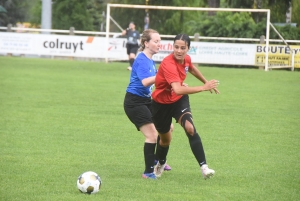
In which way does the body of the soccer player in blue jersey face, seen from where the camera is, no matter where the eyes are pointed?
to the viewer's right

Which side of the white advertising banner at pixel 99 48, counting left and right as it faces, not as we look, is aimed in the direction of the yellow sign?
left

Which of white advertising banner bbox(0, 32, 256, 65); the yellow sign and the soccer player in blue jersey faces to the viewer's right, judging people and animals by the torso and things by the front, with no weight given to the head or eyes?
the soccer player in blue jersey

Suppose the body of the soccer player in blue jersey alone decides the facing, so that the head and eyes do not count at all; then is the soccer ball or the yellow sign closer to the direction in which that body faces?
the yellow sign

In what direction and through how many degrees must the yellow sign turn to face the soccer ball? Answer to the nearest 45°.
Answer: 0° — it already faces it

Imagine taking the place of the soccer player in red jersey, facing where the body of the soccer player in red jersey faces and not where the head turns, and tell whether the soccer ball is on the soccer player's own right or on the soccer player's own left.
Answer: on the soccer player's own right

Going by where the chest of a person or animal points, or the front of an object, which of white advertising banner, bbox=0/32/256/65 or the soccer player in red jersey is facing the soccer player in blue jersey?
the white advertising banner

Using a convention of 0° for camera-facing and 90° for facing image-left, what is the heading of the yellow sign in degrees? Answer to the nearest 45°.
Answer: approximately 0°

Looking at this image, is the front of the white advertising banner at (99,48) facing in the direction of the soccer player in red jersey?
yes

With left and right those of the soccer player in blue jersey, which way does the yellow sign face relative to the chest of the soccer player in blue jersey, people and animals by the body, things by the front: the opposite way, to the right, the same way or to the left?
to the right

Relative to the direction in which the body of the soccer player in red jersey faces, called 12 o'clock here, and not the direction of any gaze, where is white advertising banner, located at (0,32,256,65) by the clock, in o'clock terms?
The white advertising banner is roughly at 7 o'clock from the soccer player in red jersey.
